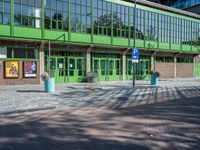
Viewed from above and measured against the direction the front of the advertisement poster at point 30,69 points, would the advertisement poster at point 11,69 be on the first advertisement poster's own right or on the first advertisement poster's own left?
on the first advertisement poster's own right

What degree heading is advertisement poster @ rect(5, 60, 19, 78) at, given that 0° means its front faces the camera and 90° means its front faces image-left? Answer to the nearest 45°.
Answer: approximately 0°

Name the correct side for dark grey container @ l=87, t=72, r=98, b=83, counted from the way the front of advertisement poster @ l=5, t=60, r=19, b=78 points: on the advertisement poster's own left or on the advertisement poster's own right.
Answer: on the advertisement poster's own left

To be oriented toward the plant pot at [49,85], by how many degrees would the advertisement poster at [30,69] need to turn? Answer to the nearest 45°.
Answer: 0° — it already faces it

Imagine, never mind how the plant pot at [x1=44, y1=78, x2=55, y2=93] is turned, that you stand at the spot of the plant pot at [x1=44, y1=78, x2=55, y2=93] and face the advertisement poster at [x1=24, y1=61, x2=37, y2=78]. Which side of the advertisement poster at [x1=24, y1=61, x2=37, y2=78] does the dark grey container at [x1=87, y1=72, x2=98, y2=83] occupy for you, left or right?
right

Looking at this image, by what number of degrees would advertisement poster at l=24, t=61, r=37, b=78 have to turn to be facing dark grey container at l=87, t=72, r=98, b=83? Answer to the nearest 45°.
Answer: approximately 90° to its left

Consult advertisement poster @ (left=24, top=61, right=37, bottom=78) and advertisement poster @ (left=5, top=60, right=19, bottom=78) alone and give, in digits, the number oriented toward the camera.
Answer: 2

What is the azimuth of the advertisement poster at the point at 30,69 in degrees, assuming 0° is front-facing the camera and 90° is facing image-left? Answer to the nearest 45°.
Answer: approximately 0°
